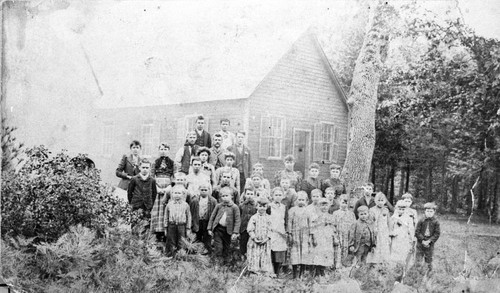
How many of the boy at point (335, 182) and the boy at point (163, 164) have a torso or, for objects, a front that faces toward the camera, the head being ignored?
2

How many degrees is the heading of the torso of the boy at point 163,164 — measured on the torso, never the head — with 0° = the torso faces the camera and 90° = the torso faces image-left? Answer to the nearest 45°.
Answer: approximately 0°

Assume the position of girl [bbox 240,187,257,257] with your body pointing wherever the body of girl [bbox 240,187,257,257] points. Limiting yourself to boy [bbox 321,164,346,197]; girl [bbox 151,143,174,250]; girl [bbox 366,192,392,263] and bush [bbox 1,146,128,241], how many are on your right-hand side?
2

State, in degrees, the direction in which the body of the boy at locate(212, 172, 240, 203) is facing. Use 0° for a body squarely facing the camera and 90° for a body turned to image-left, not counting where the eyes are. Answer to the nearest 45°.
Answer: approximately 0°
